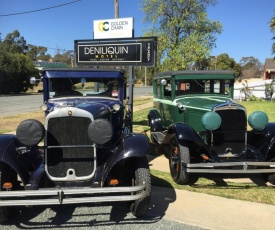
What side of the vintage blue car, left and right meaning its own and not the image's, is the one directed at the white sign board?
back

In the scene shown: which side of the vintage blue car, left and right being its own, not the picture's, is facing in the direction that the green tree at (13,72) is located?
back

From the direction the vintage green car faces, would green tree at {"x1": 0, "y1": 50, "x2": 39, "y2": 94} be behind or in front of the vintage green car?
behind

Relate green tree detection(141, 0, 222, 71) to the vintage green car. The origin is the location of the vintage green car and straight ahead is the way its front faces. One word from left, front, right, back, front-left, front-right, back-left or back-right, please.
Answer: back-left

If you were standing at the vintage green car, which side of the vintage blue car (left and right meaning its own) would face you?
left

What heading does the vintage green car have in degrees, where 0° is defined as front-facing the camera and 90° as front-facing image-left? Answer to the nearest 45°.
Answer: approximately 315°

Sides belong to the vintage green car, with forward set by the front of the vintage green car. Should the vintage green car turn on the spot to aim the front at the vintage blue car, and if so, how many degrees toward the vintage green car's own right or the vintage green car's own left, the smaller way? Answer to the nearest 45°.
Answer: approximately 90° to the vintage green car's own right

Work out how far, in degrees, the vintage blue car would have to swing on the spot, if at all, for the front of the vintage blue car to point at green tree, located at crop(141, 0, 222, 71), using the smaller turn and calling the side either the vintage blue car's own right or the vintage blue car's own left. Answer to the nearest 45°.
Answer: approximately 135° to the vintage blue car's own left

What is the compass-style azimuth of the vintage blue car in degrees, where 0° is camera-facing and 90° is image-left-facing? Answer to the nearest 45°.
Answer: approximately 0°

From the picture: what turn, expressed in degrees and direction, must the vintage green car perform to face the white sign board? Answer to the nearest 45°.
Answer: approximately 180°

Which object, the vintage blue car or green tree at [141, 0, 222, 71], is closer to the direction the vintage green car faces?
the vintage blue car
